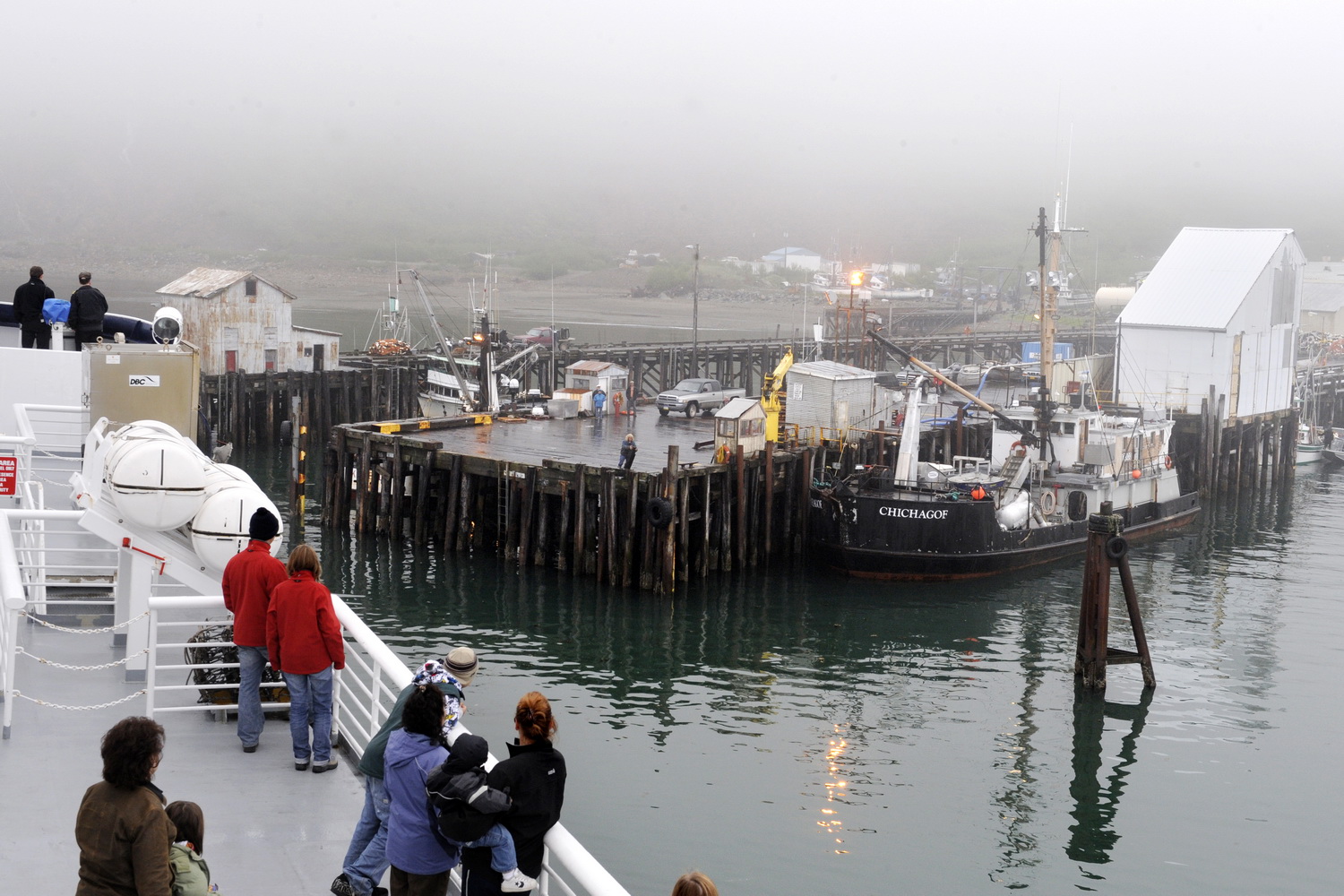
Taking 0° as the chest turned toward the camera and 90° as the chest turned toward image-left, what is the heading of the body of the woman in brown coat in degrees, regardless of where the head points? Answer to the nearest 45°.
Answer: approximately 225°

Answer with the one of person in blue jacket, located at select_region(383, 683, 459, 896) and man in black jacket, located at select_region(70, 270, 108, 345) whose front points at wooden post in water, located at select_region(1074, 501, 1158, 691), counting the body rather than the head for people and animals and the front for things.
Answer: the person in blue jacket

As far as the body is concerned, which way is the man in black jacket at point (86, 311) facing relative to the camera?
away from the camera

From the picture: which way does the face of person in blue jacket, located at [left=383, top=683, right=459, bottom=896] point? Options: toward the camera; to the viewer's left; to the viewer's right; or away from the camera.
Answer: away from the camera

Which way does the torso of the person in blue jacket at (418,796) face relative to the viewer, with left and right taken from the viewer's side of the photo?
facing away from the viewer and to the right of the viewer

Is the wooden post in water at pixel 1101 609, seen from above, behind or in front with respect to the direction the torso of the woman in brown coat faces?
in front

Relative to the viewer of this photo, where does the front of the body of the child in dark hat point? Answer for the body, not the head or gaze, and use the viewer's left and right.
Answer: facing away from the viewer and to the right of the viewer

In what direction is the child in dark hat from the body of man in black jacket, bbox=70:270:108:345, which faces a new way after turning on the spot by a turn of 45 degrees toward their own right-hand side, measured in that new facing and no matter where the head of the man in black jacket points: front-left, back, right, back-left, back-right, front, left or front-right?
back-right

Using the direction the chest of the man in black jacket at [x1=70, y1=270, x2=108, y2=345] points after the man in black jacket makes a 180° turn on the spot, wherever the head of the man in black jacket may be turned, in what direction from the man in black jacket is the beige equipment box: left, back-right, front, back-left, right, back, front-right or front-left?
front

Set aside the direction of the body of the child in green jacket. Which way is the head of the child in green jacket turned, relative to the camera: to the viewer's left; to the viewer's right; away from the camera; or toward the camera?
away from the camera

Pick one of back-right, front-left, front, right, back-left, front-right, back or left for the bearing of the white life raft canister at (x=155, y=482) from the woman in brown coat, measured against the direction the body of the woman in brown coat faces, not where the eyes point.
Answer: front-left

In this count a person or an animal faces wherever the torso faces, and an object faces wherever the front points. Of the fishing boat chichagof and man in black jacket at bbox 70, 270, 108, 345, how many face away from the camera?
1
